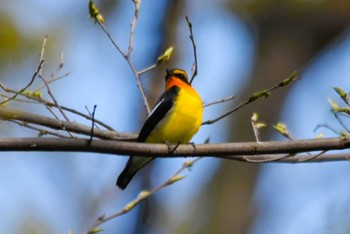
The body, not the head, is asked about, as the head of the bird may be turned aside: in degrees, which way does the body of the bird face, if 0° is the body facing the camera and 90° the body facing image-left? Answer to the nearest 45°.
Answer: approximately 315°
